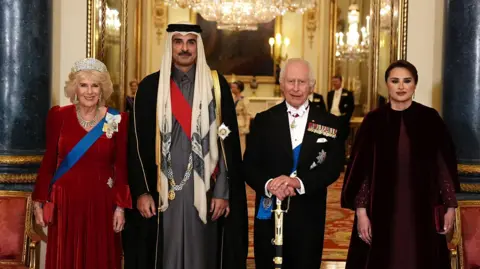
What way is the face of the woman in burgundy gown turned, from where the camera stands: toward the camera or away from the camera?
toward the camera

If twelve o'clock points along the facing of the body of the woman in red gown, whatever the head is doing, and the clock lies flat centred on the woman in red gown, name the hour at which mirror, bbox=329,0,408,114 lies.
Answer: The mirror is roughly at 7 o'clock from the woman in red gown.

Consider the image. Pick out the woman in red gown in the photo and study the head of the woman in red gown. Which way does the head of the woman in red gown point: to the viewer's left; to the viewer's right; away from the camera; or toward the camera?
toward the camera

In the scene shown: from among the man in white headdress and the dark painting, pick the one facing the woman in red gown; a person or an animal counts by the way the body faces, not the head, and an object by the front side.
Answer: the dark painting

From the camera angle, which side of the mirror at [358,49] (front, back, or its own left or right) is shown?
front

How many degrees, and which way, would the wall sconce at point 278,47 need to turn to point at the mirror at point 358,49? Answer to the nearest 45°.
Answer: approximately 45° to its left

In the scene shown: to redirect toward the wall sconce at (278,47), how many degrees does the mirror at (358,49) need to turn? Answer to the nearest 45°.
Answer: approximately 135° to its right

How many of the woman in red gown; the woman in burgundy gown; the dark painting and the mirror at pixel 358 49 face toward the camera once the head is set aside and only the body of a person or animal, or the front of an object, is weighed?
4

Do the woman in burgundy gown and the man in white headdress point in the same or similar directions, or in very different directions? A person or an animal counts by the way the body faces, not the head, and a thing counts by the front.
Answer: same or similar directions

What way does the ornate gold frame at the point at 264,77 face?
toward the camera

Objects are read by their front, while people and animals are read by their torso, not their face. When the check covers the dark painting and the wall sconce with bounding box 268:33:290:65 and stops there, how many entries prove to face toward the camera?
2

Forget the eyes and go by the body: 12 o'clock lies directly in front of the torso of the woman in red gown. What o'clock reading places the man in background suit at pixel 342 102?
The man in background suit is roughly at 7 o'clock from the woman in red gown.

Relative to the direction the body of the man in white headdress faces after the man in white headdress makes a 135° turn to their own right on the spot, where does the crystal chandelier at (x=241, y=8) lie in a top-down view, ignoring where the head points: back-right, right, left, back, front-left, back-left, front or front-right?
front-right

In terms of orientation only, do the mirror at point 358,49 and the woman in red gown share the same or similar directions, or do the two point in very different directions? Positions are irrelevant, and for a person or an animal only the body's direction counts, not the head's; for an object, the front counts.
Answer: same or similar directions

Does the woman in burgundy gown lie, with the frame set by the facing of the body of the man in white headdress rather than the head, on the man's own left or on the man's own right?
on the man's own left

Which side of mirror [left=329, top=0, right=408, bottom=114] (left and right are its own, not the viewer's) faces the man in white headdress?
front

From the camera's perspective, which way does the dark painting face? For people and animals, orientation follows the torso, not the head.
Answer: toward the camera

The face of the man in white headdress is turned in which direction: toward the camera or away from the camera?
toward the camera
